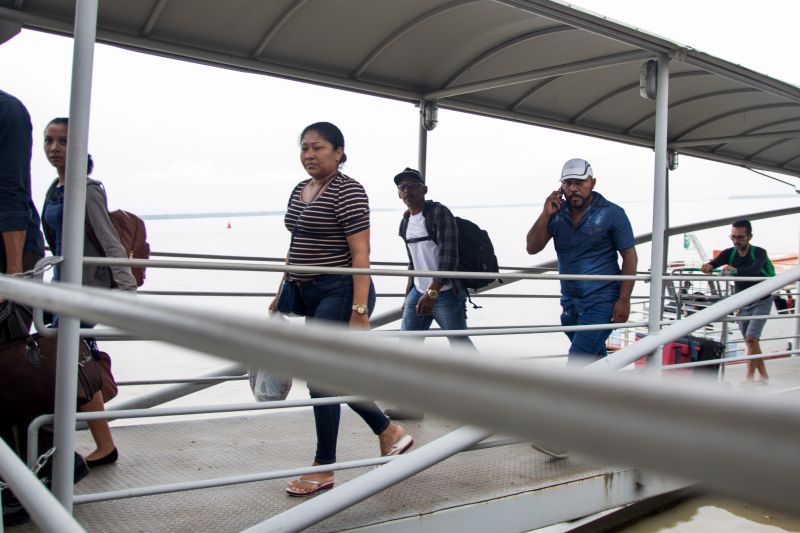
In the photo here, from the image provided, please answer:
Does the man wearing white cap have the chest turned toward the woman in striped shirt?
yes

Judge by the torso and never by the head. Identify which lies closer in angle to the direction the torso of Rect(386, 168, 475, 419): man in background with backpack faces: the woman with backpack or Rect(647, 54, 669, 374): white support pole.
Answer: the woman with backpack

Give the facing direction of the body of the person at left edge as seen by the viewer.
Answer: to the viewer's left

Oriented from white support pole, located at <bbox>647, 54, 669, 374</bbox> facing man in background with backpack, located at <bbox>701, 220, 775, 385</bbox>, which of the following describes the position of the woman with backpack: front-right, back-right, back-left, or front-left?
back-left

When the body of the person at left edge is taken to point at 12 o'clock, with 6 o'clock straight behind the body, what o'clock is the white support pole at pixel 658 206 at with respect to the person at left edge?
The white support pole is roughly at 6 o'clock from the person at left edge.

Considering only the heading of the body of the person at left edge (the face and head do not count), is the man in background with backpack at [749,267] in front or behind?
behind

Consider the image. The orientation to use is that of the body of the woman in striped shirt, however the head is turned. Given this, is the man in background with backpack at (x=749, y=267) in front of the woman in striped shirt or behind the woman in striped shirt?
behind

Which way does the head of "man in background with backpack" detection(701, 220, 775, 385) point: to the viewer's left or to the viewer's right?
to the viewer's left
